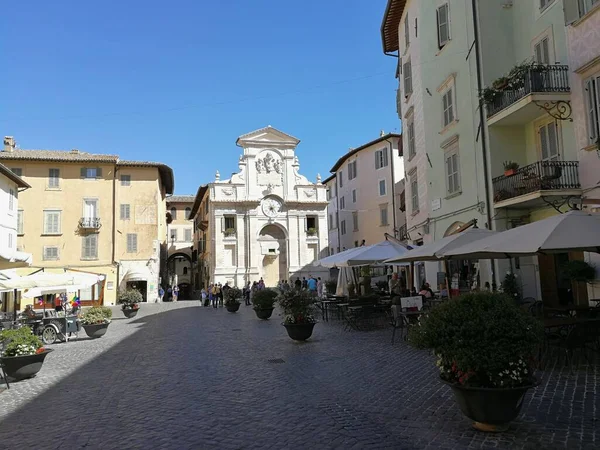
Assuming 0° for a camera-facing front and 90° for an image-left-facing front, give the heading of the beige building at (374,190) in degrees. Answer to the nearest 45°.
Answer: approximately 45°

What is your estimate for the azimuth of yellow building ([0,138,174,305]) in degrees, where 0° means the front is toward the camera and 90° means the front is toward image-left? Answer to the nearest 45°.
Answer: approximately 0°

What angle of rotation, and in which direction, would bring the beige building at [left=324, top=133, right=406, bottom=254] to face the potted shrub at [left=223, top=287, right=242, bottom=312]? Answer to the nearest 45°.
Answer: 0° — it already faces it

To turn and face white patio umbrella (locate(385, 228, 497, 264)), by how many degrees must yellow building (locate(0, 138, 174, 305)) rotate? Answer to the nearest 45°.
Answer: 0° — it already faces it

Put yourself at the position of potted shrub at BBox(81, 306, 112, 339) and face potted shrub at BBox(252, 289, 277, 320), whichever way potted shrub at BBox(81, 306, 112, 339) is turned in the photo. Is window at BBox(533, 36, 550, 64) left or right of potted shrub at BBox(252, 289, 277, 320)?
right

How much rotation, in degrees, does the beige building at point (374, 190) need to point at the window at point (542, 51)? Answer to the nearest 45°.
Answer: approximately 45° to its left

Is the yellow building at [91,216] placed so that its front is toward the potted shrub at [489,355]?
yes

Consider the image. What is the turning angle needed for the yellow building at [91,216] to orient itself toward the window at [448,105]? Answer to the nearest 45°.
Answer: approximately 45° to its left
